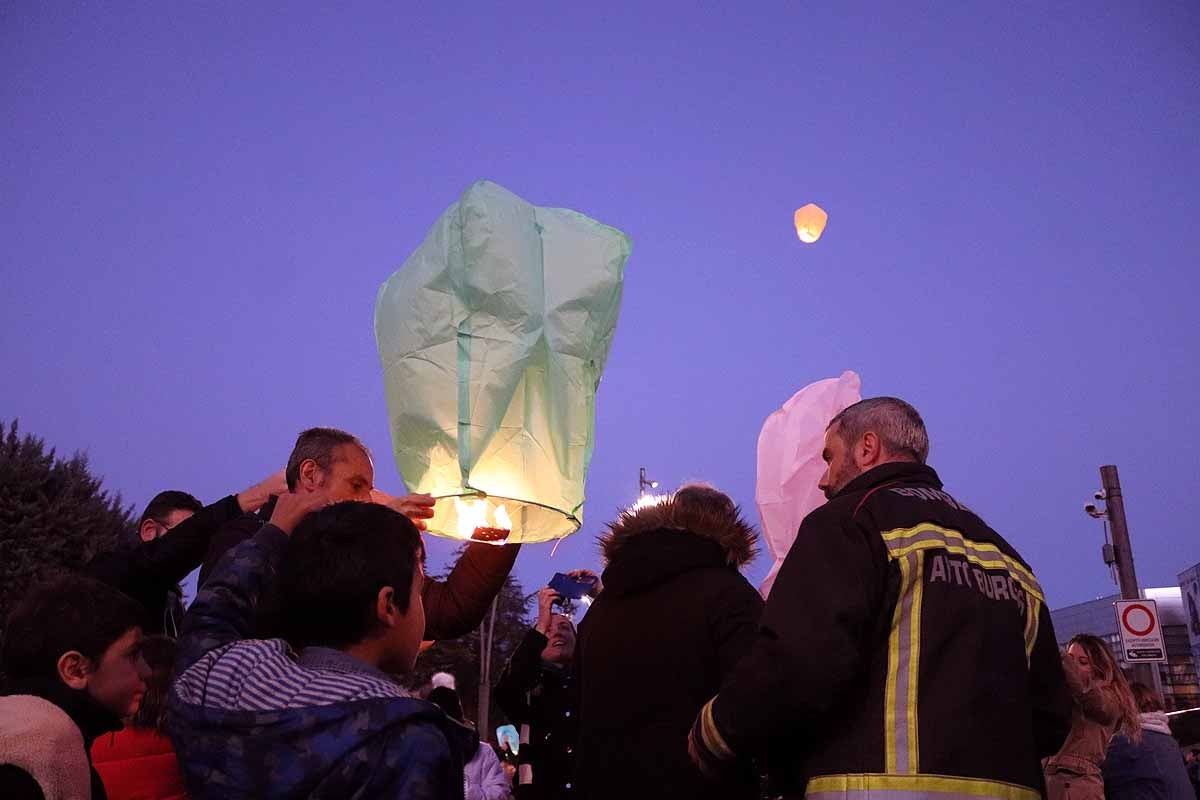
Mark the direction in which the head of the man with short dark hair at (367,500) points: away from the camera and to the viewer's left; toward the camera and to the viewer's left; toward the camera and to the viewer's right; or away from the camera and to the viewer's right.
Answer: toward the camera and to the viewer's right

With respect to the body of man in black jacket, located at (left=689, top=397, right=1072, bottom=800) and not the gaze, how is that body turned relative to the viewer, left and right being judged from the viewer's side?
facing away from the viewer and to the left of the viewer

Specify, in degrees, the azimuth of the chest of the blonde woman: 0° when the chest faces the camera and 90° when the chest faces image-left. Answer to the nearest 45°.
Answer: approximately 45°

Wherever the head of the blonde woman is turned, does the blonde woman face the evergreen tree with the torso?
no

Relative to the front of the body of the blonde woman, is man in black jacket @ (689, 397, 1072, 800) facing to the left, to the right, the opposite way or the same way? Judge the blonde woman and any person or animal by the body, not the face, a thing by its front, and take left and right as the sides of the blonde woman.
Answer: to the right

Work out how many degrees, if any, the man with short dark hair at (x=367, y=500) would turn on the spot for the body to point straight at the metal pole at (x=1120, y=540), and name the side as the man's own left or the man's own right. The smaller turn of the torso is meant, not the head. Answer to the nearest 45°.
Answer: approximately 90° to the man's own left

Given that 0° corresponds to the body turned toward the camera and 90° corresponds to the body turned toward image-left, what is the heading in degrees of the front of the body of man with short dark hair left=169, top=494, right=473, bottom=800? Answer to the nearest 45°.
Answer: approximately 225°

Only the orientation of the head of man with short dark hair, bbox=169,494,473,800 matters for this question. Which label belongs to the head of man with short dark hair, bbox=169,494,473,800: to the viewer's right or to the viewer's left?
to the viewer's right

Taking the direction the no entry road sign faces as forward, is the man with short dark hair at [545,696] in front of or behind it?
in front

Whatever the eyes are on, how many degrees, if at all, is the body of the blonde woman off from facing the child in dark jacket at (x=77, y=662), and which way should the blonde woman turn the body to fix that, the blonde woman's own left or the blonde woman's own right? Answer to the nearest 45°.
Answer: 0° — they already face them

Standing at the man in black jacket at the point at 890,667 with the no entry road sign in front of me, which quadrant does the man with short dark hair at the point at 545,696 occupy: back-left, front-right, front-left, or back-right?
front-left

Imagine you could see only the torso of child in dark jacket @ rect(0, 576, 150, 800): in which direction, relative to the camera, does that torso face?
to the viewer's right

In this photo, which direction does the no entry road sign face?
toward the camera

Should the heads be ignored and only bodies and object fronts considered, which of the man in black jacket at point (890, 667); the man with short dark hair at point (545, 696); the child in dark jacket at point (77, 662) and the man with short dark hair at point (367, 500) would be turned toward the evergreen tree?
the man in black jacket

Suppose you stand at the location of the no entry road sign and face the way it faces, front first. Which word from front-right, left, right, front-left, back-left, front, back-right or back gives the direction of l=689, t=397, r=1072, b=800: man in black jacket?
front

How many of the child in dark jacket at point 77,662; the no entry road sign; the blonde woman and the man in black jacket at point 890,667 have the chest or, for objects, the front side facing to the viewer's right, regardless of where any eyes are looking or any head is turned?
1

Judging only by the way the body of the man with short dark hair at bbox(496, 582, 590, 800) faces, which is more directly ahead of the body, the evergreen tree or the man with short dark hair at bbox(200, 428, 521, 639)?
the man with short dark hair

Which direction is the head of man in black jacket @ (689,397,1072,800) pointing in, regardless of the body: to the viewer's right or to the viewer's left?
to the viewer's left
